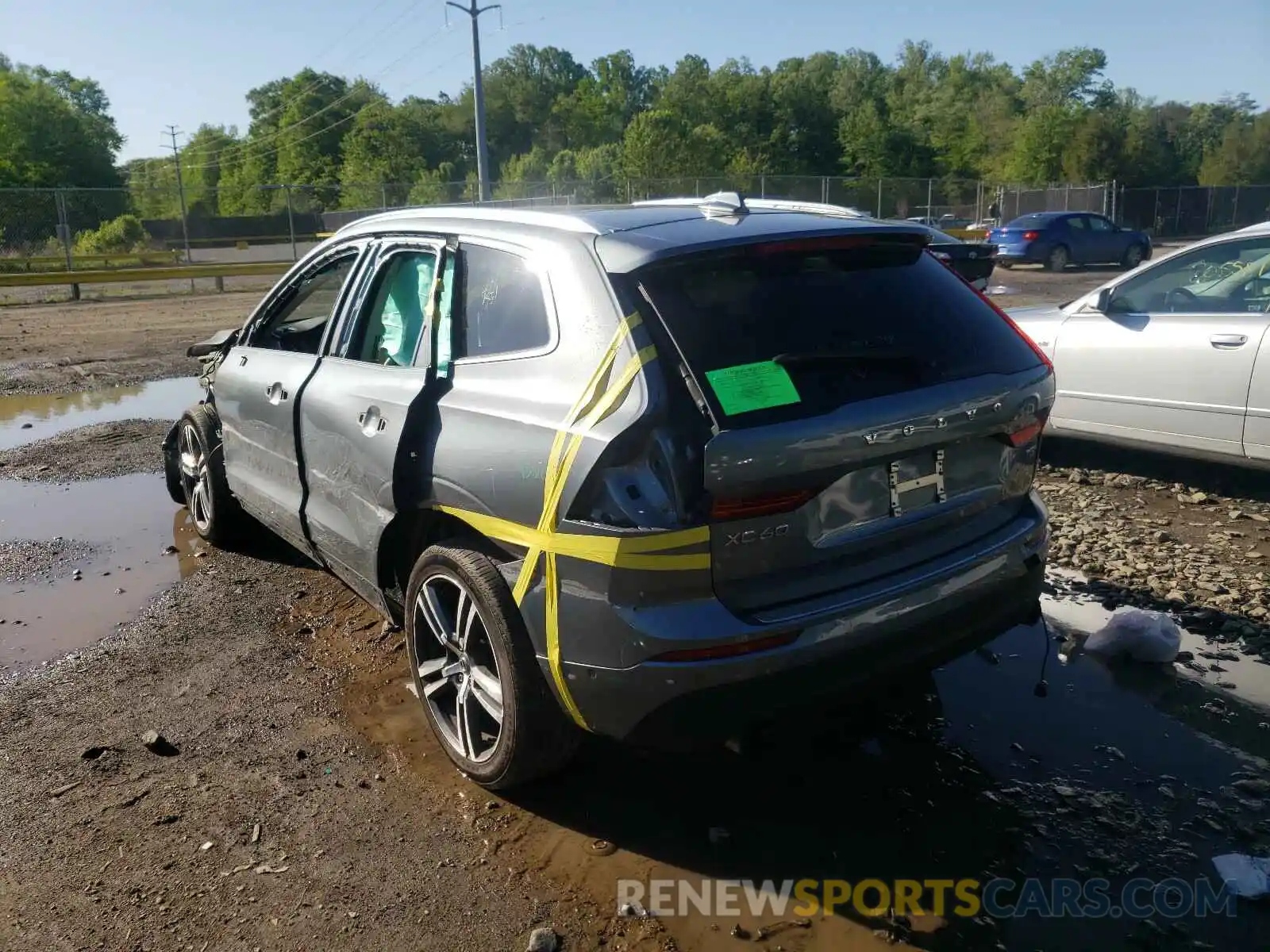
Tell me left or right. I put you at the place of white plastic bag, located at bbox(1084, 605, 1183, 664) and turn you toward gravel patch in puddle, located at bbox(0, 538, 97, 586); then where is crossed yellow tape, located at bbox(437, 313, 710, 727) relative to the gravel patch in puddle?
left

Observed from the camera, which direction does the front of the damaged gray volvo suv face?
facing away from the viewer and to the left of the viewer

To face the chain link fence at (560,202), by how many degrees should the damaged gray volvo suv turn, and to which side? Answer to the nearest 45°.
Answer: approximately 45° to its right

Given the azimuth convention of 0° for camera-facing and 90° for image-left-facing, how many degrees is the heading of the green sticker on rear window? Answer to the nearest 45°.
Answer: approximately 315°

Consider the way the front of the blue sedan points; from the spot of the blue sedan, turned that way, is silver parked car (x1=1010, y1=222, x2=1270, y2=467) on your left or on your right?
on your right

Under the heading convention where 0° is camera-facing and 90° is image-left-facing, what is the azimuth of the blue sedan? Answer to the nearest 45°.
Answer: approximately 225°

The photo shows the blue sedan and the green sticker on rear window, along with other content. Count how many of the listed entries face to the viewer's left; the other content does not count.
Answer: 0

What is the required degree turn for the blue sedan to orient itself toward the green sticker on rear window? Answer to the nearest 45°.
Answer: approximately 135° to its right

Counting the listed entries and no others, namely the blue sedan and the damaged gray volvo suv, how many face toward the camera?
0

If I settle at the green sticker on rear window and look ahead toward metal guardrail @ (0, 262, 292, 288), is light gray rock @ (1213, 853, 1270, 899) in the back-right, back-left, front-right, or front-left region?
back-right

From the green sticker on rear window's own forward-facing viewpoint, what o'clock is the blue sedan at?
The blue sedan is roughly at 8 o'clock from the green sticker on rear window.

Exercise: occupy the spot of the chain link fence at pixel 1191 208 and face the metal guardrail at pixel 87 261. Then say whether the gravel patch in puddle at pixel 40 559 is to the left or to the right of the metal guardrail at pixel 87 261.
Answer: left

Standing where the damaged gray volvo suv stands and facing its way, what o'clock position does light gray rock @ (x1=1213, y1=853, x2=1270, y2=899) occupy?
The light gray rock is roughly at 5 o'clock from the damaged gray volvo suv.

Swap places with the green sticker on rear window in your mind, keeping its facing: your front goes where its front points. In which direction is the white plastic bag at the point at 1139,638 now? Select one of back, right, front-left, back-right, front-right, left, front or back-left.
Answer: left

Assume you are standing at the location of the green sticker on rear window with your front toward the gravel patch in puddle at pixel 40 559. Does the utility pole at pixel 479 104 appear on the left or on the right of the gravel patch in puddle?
right

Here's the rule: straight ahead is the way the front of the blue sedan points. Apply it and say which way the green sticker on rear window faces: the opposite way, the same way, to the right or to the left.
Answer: to the right

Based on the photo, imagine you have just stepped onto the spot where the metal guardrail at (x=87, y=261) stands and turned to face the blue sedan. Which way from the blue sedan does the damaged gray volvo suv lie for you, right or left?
right
